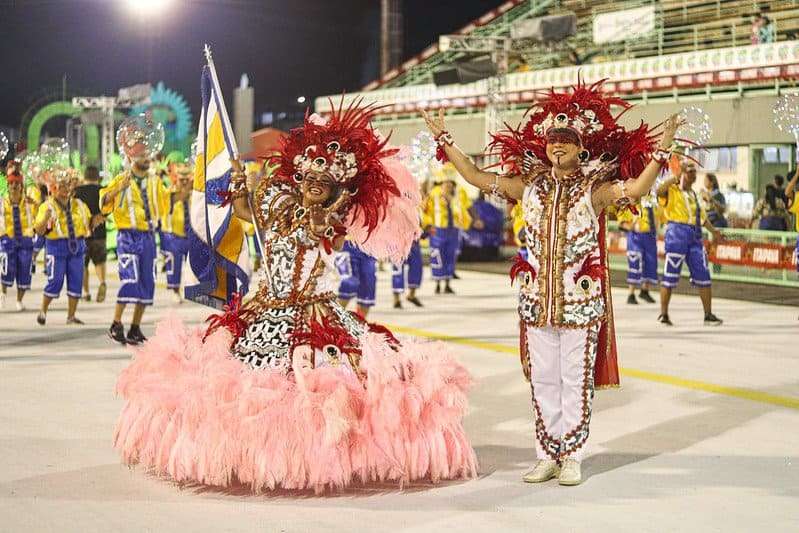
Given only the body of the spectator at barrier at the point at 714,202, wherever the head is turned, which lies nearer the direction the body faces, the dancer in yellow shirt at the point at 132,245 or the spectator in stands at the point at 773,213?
the dancer in yellow shirt

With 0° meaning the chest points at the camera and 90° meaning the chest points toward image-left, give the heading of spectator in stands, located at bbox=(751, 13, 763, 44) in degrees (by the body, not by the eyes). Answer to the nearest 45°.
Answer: approximately 45°

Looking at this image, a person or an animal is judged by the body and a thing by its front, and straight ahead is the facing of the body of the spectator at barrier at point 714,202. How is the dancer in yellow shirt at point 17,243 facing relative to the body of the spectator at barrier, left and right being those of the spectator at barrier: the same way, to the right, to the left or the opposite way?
to the left

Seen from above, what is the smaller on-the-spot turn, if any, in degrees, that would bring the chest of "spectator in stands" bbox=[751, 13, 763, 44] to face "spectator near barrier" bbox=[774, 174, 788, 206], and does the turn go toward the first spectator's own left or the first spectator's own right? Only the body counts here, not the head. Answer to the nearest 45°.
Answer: approximately 45° to the first spectator's own left

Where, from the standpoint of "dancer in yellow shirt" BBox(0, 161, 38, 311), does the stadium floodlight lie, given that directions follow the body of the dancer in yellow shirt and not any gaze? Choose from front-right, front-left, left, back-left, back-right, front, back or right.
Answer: back

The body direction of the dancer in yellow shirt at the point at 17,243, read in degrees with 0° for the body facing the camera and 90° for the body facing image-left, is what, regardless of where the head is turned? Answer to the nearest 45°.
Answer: approximately 0°
